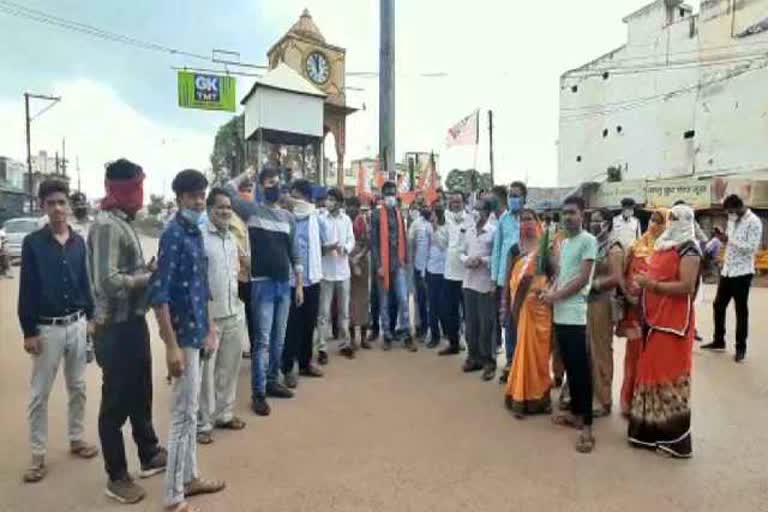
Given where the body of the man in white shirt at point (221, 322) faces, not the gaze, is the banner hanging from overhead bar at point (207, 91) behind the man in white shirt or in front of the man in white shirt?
behind

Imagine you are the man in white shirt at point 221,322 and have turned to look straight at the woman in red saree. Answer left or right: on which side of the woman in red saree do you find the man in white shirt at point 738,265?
left

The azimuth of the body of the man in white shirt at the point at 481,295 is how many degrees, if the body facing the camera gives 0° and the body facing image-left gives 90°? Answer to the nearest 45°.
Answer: approximately 45°

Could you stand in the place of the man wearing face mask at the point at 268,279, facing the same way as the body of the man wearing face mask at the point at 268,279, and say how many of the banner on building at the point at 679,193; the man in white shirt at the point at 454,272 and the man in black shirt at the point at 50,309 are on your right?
1

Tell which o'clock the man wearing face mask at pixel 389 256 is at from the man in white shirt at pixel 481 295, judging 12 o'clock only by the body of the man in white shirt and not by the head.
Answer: The man wearing face mask is roughly at 3 o'clock from the man in white shirt.

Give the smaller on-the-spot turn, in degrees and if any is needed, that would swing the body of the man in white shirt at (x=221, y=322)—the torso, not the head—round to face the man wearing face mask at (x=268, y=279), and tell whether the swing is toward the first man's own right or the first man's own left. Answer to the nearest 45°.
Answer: approximately 90° to the first man's own left

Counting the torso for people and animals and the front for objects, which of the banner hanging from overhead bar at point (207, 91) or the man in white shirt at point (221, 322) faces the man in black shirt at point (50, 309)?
the banner hanging from overhead bar

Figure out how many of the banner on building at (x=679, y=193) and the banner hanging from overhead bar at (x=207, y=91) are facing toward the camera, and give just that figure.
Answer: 2

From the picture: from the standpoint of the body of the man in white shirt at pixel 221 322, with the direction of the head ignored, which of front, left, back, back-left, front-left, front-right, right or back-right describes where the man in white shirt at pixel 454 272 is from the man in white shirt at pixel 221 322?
left

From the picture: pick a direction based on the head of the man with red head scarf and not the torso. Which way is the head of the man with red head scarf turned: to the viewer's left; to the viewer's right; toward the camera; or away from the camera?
to the viewer's right

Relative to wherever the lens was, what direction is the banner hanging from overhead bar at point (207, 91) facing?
facing the viewer

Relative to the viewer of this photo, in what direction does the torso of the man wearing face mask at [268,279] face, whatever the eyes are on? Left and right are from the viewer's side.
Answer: facing the viewer and to the right of the viewer

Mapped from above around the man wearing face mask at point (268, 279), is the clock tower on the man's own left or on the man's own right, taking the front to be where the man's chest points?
on the man's own left

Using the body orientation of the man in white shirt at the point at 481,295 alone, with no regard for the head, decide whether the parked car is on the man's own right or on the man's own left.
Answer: on the man's own right

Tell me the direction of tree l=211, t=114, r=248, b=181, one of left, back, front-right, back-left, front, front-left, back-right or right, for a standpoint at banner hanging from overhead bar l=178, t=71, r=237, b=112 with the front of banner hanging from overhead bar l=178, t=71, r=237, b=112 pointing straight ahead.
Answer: back

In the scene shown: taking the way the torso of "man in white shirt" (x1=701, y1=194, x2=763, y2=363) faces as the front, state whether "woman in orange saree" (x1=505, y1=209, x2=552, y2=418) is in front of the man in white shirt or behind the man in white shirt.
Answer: in front

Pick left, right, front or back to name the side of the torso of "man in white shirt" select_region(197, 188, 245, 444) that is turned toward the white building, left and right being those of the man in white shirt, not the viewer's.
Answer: left

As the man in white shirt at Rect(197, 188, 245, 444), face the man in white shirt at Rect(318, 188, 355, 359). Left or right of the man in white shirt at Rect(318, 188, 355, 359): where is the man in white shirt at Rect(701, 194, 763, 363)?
right
